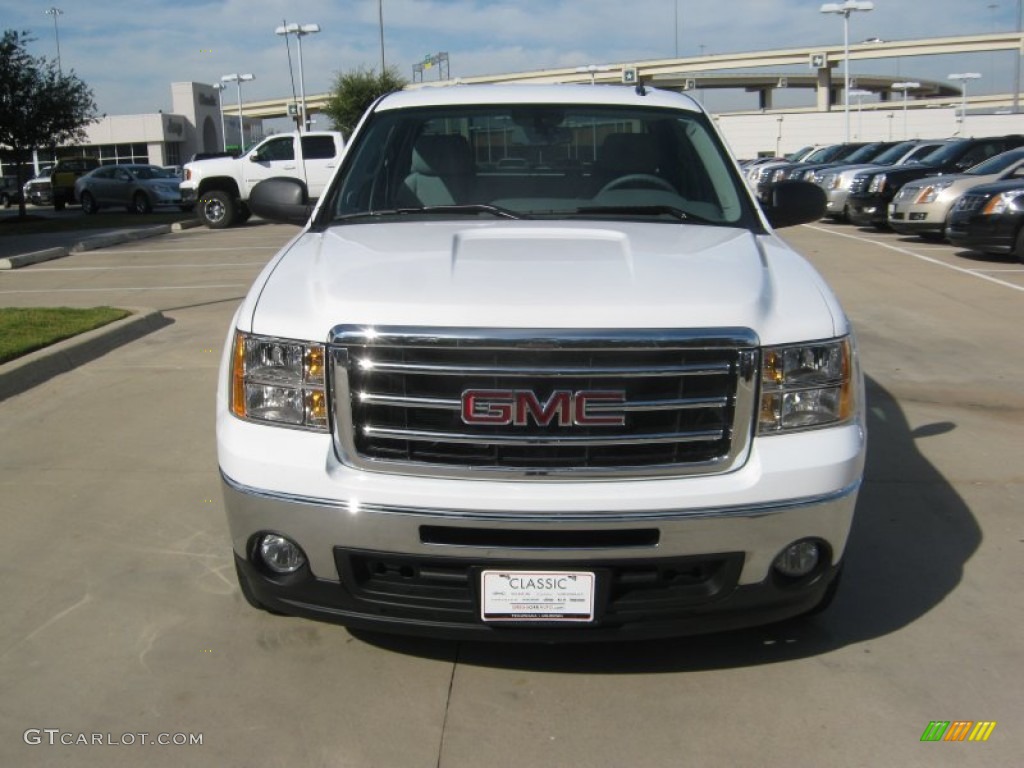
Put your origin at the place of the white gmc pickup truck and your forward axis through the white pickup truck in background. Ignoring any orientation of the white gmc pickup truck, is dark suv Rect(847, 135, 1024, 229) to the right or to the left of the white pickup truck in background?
right

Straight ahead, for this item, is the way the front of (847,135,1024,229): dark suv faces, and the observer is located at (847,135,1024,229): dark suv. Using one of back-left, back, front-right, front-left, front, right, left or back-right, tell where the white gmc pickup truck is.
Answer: front-left

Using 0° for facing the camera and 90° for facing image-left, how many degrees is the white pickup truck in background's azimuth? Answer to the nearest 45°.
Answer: approximately 90°

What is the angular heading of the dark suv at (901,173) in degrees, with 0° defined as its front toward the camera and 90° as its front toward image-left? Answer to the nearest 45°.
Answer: approximately 45°

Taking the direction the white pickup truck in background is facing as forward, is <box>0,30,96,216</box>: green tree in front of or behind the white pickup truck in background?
in front

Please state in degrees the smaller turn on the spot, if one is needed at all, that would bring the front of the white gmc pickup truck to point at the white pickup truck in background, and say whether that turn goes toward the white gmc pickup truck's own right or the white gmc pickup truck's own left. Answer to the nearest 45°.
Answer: approximately 180°

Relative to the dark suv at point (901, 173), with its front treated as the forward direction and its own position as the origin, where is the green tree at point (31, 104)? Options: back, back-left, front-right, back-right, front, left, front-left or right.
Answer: front-right

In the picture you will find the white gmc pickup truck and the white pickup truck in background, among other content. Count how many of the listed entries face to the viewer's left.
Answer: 1

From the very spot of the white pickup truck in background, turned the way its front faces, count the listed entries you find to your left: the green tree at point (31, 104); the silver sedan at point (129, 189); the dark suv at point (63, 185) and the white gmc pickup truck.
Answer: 1

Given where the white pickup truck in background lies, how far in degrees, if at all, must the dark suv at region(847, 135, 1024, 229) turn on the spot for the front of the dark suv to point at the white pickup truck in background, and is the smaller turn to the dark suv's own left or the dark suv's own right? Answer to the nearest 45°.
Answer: approximately 45° to the dark suv's own right

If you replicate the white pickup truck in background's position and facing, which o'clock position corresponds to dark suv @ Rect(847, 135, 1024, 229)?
The dark suv is roughly at 7 o'clock from the white pickup truck in background.

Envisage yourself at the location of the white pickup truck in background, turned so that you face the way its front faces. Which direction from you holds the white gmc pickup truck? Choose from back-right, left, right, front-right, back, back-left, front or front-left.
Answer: left
